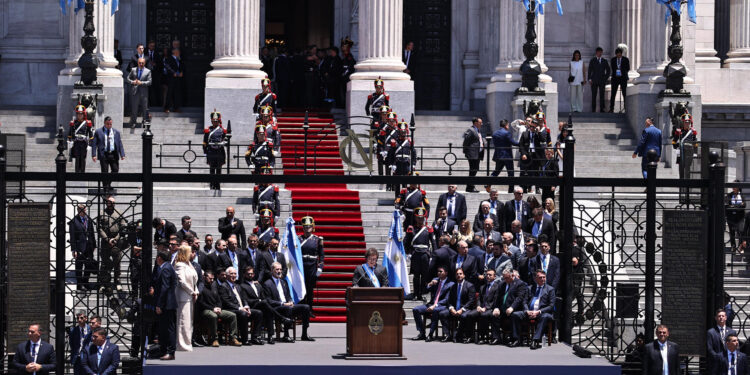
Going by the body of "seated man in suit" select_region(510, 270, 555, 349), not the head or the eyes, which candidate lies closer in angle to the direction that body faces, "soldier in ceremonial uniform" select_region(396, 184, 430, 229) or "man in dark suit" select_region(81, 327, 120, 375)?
the man in dark suit

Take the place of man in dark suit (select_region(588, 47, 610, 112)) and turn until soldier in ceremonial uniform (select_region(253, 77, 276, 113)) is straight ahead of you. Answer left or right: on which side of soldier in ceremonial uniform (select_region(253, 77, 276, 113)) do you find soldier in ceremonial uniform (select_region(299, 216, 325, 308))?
left

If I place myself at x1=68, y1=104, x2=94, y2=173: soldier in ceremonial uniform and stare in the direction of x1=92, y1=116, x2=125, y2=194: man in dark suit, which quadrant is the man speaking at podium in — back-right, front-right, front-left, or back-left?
front-right

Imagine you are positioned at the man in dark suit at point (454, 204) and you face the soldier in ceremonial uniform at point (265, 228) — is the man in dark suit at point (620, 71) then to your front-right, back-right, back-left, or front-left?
back-right

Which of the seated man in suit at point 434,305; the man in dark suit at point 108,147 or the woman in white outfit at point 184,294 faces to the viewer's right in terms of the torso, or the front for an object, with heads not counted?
the woman in white outfit

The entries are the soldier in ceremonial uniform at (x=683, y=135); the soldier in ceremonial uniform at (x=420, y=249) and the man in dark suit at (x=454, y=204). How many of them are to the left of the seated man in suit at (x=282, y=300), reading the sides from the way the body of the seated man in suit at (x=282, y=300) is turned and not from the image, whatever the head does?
3

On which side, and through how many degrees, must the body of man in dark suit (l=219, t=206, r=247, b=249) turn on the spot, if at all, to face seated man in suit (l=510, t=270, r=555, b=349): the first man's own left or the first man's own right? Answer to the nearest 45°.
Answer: approximately 45° to the first man's own left

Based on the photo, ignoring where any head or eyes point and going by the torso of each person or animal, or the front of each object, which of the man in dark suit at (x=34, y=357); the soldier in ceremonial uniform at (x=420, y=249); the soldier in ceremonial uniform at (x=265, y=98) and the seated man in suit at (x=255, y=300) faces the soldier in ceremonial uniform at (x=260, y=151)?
the soldier in ceremonial uniform at (x=265, y=98)

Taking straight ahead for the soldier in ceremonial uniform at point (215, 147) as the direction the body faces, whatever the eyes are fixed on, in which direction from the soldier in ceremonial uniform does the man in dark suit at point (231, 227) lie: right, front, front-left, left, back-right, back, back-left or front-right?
front

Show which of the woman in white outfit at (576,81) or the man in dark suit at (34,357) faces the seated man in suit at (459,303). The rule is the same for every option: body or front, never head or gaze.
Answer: the woman in white outfit

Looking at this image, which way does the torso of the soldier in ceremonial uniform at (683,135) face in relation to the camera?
toward the camera

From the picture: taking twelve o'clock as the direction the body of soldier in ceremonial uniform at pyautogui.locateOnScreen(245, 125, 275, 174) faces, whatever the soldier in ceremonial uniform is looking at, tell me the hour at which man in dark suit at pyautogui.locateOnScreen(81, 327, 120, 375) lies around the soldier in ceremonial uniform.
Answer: The man in dark suit is roughly at 12 o'clock from the soldier in ceremonial uniform.

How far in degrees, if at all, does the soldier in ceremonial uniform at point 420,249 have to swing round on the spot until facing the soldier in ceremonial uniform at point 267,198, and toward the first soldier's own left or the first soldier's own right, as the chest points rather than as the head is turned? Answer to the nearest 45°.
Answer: approximately 135° to the first soldier's own right

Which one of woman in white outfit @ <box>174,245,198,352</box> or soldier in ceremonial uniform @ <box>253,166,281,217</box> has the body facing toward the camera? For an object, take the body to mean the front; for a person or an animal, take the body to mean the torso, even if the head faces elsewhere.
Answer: the soldier in ceremonial uniform

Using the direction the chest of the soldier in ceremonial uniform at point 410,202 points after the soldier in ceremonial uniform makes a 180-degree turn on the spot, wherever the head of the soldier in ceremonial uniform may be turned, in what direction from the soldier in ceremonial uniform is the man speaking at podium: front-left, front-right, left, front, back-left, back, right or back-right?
back

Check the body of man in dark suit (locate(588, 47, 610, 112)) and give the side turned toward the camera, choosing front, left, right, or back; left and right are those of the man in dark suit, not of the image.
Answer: front

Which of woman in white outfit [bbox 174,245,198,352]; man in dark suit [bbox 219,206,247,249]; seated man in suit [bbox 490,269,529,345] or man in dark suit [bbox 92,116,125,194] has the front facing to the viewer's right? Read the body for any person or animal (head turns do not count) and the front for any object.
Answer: the woman in white outfit

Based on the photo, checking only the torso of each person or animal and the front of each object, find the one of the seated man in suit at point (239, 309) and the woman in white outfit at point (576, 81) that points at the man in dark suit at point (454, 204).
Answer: the woman in white outfit

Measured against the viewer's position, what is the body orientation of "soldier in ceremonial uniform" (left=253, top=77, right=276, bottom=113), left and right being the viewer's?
facing the viewer
